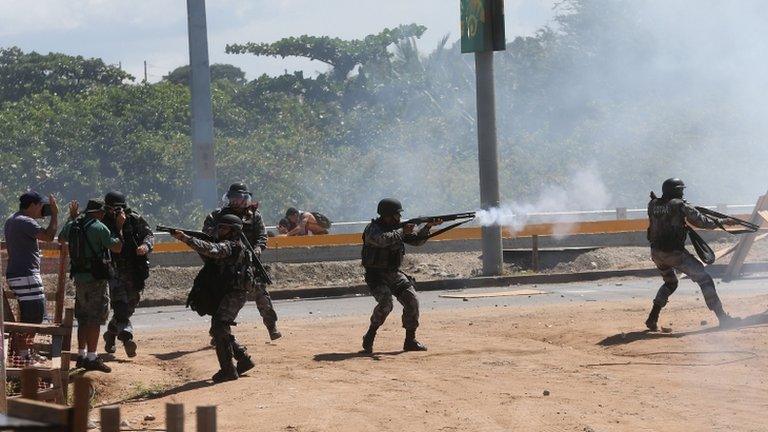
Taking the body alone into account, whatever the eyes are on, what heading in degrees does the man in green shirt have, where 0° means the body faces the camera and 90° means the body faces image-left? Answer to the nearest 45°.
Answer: approximately 225°

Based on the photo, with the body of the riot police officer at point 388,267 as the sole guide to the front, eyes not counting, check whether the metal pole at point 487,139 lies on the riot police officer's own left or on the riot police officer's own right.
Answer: on the riot police officer's own left

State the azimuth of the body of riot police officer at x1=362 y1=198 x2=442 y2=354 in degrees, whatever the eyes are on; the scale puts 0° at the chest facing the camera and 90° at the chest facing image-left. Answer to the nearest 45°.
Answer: approximately 270°

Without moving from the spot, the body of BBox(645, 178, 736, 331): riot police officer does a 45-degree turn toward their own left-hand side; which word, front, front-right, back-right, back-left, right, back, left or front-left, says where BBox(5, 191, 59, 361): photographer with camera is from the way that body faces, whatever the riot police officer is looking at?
back-left

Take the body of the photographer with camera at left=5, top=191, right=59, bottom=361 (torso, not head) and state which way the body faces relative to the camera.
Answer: to the viewer's right

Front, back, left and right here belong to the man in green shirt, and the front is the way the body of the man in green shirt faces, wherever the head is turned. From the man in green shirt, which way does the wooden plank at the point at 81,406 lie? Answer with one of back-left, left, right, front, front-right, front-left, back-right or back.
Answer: back-right
